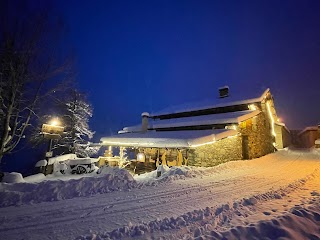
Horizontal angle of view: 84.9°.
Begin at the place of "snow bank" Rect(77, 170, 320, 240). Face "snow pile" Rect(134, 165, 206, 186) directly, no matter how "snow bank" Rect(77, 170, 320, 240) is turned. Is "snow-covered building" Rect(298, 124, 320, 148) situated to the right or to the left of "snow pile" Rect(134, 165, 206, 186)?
right

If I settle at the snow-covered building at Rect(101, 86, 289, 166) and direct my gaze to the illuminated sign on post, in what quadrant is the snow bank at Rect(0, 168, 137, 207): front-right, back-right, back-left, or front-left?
front-left

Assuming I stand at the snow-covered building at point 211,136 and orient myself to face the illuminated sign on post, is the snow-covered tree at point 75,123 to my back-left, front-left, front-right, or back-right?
front-right

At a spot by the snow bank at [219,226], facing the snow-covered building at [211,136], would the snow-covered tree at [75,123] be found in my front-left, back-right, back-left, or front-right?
front-left

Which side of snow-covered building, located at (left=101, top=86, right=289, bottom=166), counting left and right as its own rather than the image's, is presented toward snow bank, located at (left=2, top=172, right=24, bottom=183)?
front

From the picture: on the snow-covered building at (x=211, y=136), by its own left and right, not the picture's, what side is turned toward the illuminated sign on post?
front

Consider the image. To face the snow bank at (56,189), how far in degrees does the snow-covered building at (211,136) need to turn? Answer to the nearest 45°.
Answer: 0° — it already faces it

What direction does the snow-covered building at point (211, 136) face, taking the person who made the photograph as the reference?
facing the viewer and to the left of the viewer

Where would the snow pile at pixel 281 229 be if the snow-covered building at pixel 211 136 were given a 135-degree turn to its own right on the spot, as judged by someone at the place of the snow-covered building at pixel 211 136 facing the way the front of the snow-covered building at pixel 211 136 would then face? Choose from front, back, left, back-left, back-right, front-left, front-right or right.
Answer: back

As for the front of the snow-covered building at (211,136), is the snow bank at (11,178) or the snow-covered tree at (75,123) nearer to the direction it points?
the snow bank

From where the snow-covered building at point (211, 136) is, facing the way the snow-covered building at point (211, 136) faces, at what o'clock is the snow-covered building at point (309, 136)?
the snow-covered building at point (309, 136) is roughly at 6 o'clock from the snow-covered building at point (211, 136).

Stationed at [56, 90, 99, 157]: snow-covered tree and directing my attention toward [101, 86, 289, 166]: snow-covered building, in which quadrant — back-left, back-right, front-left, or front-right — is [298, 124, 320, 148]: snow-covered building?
front-left

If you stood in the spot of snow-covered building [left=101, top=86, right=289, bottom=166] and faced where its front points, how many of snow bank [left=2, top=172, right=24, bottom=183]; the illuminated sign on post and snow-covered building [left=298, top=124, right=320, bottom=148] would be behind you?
1

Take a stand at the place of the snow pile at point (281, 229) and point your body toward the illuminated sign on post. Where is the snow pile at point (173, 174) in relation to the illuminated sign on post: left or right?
right
